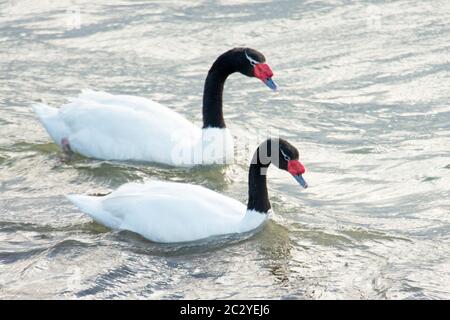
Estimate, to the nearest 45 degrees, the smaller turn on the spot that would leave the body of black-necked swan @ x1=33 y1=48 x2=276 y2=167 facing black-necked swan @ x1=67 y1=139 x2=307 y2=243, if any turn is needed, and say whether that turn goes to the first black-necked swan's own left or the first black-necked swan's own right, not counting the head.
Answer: approximately 90° to the first black-necked swan's own right

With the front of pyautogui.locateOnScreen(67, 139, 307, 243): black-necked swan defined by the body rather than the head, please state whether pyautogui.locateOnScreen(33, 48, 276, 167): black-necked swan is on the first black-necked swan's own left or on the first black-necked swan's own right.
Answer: on the first black-necked swan's own left

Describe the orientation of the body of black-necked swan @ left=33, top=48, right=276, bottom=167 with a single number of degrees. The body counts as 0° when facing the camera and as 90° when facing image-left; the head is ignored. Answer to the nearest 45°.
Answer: approximately 270°

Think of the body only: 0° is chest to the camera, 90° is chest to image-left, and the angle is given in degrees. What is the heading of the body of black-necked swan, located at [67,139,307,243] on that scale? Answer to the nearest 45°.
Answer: approximately 270°

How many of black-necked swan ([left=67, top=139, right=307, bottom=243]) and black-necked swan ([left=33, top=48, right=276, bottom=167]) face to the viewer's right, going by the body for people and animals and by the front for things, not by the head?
2
